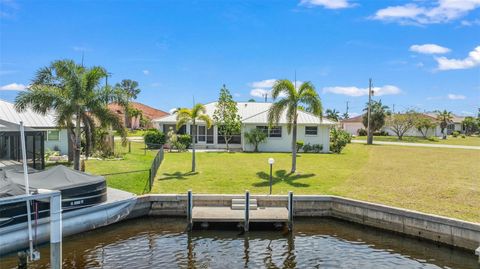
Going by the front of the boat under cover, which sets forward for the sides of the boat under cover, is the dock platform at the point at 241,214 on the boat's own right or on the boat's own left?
on the boat's own right

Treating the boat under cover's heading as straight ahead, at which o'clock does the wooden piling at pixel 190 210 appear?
The wooden piling is roughly at 2 o'clock from the boat under cover.

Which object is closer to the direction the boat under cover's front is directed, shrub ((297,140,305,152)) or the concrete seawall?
the shrub

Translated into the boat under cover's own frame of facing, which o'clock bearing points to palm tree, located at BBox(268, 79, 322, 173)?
The palm tree is roughly at 1 o'clock from the boat under cover.

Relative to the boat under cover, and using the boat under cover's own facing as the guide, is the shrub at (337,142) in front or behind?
in front

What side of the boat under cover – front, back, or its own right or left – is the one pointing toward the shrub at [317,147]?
front

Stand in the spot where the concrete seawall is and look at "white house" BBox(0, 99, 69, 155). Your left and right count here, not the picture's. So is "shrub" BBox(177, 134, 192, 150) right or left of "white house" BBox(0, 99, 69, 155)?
right

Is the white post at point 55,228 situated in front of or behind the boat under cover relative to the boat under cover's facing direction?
behind

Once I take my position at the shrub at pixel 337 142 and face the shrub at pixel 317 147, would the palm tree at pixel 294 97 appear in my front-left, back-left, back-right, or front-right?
front-left

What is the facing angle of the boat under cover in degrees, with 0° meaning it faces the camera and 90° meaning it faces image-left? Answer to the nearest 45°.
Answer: approximately 225°

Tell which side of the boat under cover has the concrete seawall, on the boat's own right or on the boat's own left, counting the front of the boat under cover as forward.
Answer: on the boat's own right

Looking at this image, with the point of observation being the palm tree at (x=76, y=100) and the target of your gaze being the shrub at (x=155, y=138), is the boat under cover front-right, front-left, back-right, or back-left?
back-right

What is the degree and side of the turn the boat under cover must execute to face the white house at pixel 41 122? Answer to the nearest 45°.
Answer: approximately 45° to its left
